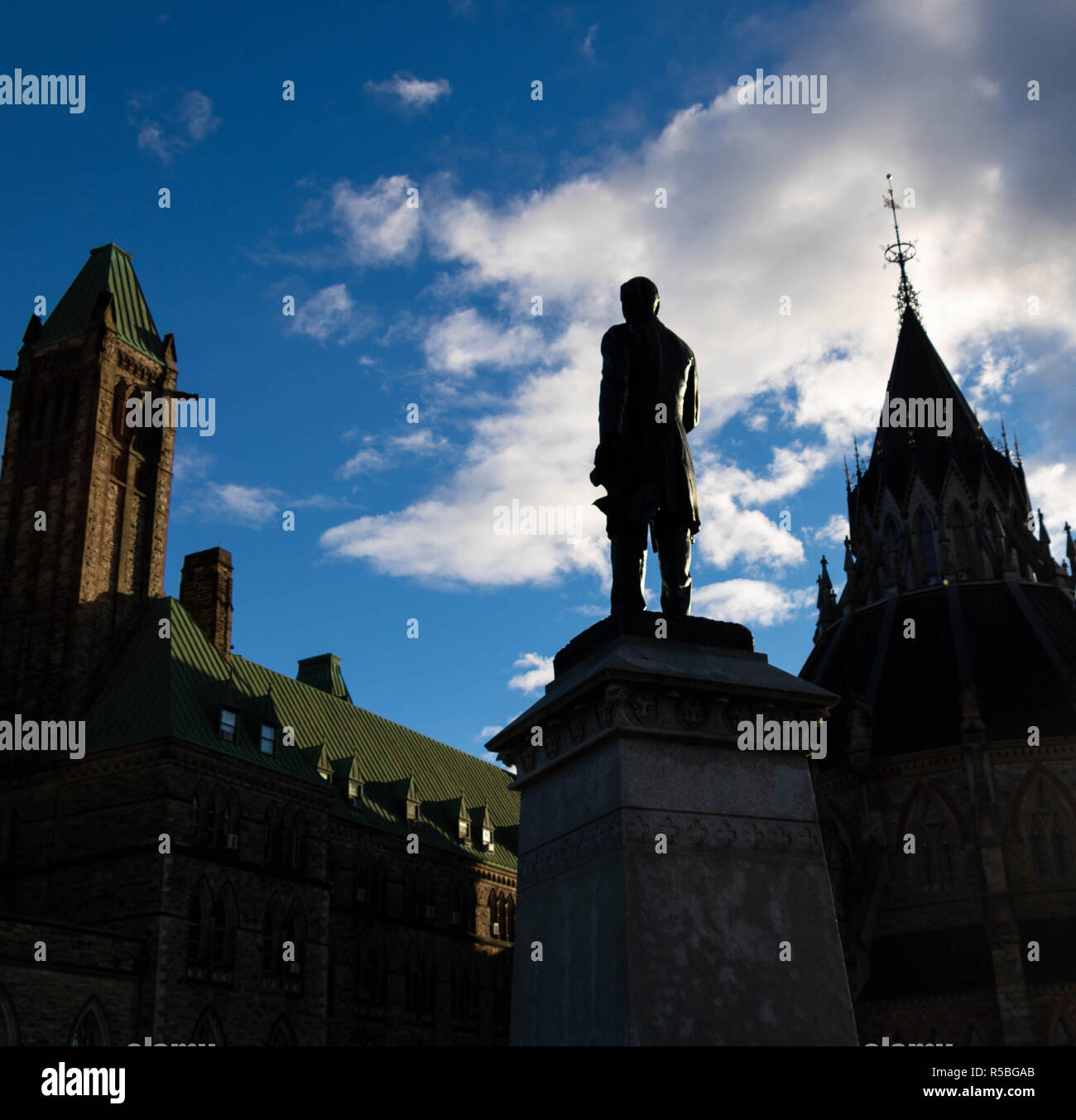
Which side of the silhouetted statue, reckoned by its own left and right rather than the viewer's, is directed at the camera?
back

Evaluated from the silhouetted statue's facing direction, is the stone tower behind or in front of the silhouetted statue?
in front

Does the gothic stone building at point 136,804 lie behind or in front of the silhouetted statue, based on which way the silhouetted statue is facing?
in front
